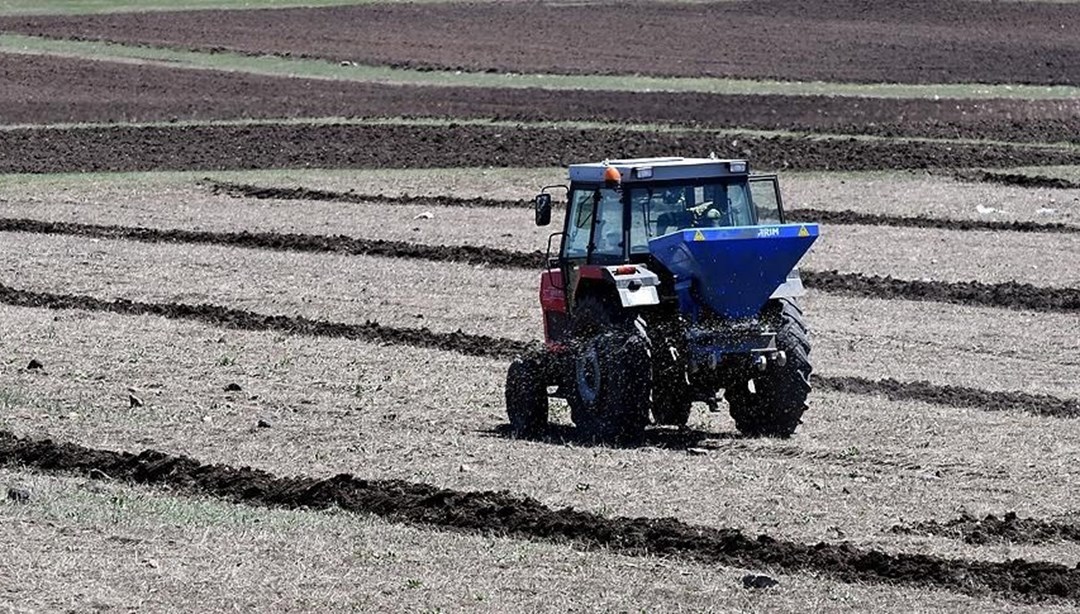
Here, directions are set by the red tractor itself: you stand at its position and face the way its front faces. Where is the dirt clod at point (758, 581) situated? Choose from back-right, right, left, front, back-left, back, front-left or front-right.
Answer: back-left

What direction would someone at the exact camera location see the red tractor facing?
facing away from the viewer and to the left of the viewer

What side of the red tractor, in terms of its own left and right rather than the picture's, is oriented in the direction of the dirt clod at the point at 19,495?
left
